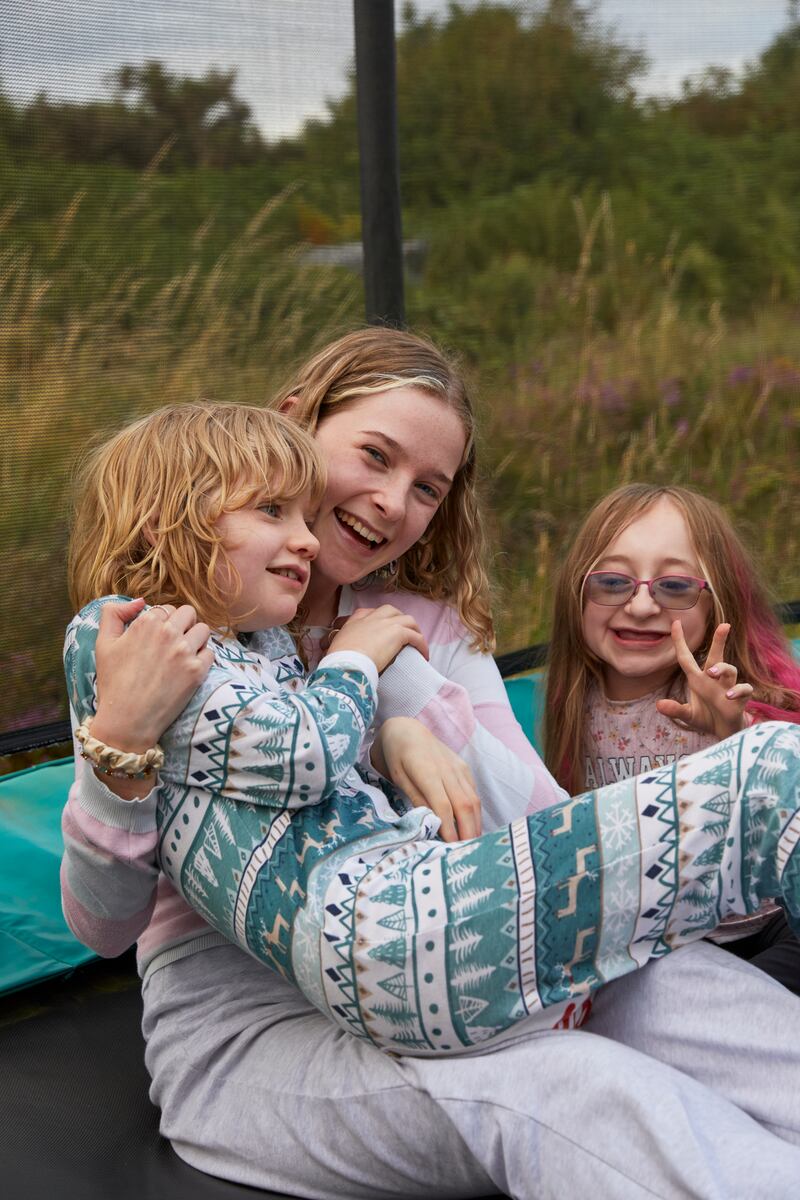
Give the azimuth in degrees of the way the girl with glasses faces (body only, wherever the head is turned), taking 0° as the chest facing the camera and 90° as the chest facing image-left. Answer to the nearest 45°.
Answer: approximately 0°
